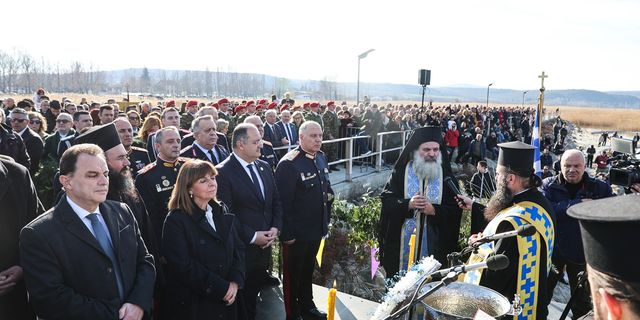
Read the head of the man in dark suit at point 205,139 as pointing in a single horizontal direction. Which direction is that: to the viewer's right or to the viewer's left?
to the viewer's right

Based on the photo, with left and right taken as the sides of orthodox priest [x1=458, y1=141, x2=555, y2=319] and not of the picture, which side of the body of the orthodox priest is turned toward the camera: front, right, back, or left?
left

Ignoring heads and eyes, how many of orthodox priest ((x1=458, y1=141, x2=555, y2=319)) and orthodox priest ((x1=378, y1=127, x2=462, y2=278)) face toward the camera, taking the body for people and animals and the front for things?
1

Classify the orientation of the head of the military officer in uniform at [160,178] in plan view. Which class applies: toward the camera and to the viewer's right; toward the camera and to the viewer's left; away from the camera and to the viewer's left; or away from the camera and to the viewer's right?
toward the camera and to the viewer's right

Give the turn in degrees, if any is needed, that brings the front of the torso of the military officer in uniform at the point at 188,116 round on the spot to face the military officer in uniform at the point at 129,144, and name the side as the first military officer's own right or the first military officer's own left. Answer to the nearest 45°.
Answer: approximately 45° to the first military officer's own right

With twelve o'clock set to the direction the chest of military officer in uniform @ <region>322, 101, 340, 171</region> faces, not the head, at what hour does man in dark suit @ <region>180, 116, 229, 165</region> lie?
The man in dark suit is roughly at 2 o'clock from the military officer in uniform.

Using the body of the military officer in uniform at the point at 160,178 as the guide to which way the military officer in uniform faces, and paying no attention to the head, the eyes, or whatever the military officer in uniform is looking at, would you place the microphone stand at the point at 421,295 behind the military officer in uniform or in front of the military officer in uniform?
in front

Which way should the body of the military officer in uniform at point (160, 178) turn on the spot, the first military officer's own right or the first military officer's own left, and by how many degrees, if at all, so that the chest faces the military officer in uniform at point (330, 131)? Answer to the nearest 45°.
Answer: approximately 90° to the first military officer's own left

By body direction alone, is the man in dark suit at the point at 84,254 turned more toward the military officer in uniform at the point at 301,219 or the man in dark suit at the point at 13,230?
the military officer in uniform
